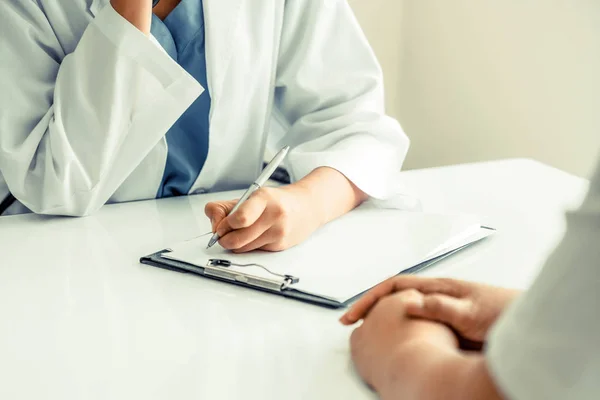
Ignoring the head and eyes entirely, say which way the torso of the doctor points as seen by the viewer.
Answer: toward the camera
